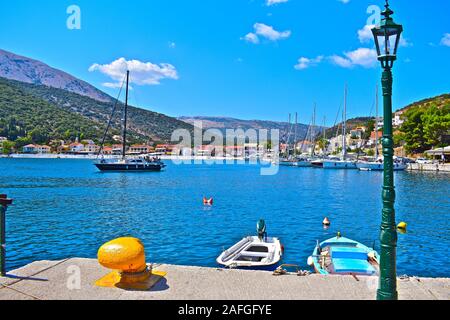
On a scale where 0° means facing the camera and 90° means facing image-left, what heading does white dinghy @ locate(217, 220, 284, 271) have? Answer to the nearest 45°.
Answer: approximately 45°

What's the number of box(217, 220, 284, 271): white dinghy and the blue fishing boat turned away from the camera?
1

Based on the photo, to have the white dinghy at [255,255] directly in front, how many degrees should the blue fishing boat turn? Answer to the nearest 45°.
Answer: approximately 90° to its left

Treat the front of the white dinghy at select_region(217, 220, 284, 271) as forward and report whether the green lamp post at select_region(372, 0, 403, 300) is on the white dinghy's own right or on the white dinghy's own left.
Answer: on the white dinghy's own left

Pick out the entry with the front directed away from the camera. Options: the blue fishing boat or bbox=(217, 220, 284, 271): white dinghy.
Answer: the blue fishing boat

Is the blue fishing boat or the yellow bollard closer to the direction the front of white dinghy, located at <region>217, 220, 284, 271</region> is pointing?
the yellow bollard

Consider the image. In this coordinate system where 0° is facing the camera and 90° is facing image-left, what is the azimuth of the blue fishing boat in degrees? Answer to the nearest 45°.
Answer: approximately 180°

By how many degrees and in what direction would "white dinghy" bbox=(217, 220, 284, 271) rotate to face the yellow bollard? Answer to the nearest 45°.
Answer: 0° — it already faces it

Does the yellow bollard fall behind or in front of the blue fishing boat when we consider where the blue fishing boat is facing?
behind
